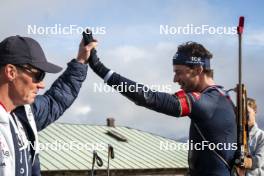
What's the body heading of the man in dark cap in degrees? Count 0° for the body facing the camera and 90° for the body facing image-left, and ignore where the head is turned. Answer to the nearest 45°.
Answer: approximately 315°

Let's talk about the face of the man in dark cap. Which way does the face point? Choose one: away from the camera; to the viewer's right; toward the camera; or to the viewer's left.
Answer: to the viewer's right
